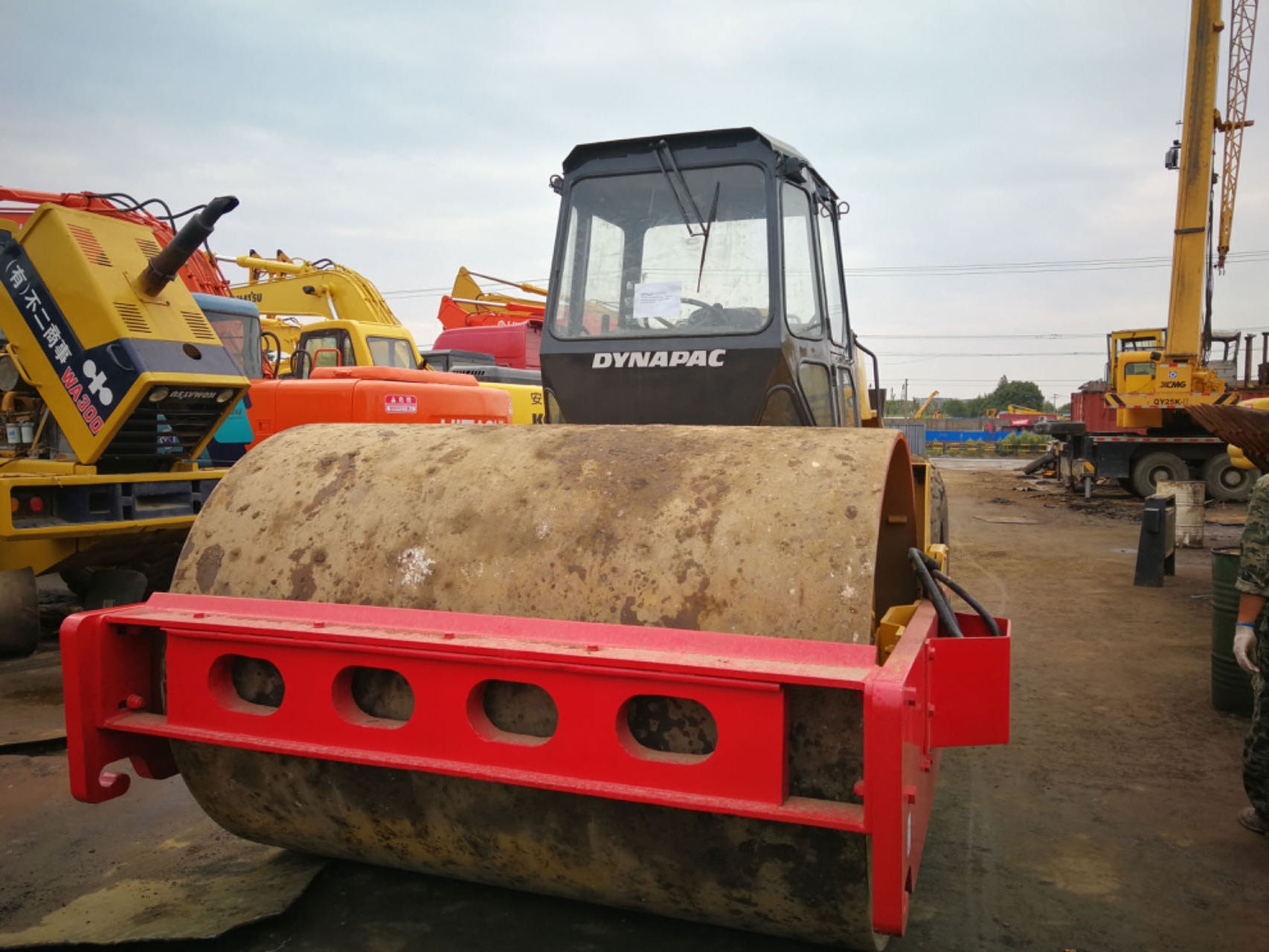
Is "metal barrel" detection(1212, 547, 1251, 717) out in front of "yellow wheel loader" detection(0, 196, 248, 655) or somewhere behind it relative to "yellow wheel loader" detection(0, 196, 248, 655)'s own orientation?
behind

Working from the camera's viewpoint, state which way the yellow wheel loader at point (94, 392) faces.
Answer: facing away from the viewer and to the left of the viewer

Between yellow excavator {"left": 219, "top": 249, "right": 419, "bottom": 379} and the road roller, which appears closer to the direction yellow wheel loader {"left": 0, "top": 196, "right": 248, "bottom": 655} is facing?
the yellow excavator

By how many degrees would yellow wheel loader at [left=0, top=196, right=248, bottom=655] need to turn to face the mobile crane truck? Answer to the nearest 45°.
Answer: approximately 135° to its right

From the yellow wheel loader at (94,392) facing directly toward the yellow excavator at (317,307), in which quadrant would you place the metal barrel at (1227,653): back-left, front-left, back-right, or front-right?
back-right
